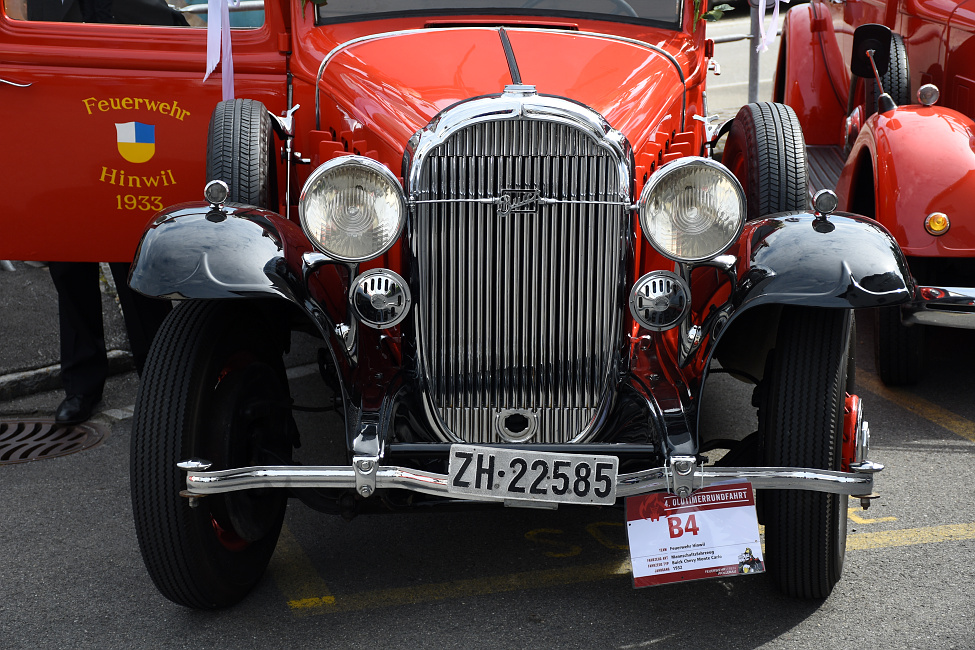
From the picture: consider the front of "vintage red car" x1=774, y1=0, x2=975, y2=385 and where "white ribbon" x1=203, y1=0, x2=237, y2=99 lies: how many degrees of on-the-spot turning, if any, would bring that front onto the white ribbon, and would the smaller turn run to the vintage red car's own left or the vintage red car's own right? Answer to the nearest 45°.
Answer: approximately 90° to the vintage red car's own right

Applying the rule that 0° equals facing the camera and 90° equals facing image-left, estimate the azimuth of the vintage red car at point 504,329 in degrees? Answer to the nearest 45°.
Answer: approximately 0°

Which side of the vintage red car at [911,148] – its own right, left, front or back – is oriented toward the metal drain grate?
right

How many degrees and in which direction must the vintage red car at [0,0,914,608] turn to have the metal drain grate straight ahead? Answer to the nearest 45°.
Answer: approximately 135° to its right

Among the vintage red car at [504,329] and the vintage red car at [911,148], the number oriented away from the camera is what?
0

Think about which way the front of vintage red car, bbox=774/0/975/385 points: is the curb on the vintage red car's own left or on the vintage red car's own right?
on the vintage red car's own right

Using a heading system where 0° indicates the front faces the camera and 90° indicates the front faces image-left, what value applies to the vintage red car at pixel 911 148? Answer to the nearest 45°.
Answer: approximately 315°

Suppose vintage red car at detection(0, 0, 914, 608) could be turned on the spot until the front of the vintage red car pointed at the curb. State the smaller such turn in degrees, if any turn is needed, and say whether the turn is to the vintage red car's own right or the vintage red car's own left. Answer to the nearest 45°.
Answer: approximately 135° to the vintage red car's own right

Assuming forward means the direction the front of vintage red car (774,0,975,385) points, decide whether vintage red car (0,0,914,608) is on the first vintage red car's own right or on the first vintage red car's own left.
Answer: on the first vintage red car's own right

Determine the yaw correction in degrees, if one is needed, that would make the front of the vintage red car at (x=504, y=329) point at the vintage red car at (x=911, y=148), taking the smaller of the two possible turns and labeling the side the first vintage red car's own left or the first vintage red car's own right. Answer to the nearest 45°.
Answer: approximately 135° to the first vintage red car's own left
